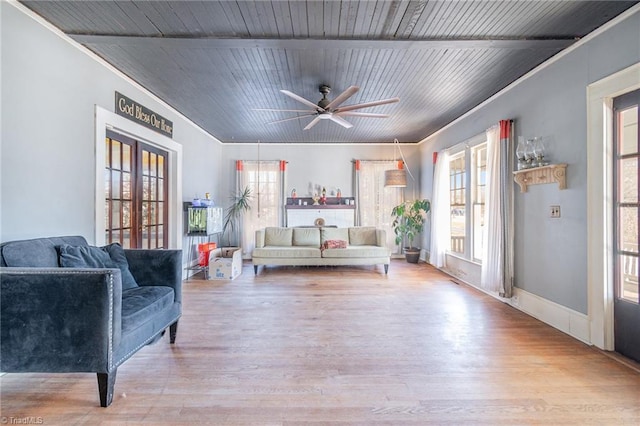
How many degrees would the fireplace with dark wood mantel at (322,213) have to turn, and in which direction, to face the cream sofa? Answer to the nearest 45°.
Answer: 0° — it already faces it

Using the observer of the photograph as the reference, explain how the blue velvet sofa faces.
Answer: facing the viewer and to the right of the viewer

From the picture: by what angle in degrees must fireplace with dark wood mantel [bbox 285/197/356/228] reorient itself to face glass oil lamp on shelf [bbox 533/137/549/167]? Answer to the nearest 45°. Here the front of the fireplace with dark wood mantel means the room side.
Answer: approximately 45° to its left

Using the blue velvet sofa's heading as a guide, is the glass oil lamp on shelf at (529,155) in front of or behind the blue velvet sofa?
in front

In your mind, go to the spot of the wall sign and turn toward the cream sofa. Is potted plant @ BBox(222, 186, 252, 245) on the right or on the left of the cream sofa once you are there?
left

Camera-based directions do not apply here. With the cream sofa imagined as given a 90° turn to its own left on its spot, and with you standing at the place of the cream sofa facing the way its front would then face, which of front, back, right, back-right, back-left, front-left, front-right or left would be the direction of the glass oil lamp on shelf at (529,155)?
front-right

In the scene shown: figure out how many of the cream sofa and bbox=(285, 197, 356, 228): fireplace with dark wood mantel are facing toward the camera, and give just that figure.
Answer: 2

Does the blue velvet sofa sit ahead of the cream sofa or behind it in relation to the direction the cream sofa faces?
ahead

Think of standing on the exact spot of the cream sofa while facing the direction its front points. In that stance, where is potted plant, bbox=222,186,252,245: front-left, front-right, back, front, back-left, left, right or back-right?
back-right

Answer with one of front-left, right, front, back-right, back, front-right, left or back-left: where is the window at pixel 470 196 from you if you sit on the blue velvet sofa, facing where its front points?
front-left

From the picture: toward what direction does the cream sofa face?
toward the camera

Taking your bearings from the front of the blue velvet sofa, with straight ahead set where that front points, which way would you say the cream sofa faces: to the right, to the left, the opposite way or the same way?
to the right

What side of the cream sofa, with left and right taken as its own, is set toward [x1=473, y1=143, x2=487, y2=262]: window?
left

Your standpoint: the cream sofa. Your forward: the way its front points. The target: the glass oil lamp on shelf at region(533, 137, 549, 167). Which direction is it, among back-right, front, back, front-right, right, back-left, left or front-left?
front-left

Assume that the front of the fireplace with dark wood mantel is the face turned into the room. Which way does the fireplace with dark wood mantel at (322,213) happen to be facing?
toward the camera

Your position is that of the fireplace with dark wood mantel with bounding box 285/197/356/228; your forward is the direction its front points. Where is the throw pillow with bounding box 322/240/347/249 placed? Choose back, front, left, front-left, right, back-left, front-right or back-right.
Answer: front

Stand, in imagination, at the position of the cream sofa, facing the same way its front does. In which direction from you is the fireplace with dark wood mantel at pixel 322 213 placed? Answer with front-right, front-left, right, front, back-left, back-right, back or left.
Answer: back

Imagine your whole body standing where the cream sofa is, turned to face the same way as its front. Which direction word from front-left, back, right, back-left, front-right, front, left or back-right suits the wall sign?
front-right
